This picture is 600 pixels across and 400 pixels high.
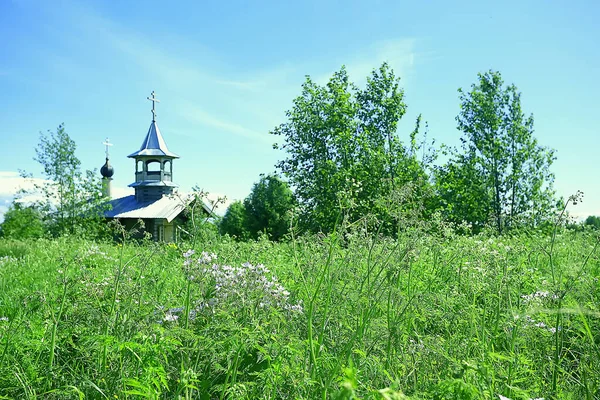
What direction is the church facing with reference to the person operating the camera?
facing the viewer and to the right of the viewer

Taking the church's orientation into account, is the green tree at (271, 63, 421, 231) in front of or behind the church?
in front

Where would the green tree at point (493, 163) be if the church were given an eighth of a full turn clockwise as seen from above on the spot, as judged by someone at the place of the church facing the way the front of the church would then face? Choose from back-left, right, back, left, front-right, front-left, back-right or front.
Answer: front-left
